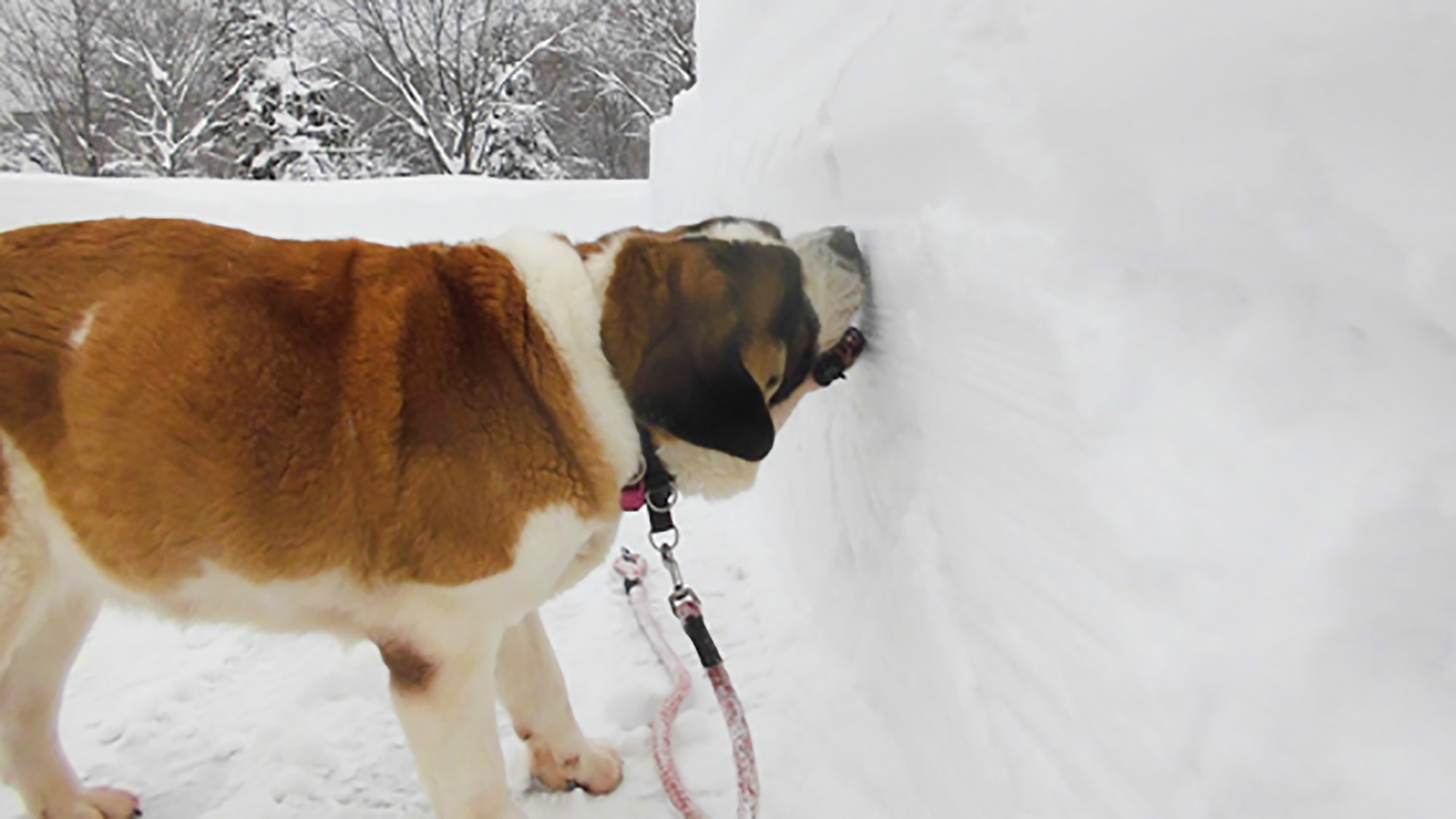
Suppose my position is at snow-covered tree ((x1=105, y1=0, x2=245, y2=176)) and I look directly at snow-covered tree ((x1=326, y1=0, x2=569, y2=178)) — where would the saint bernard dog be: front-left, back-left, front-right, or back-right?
front-right

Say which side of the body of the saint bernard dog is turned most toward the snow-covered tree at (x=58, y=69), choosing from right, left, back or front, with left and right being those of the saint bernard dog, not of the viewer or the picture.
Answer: left

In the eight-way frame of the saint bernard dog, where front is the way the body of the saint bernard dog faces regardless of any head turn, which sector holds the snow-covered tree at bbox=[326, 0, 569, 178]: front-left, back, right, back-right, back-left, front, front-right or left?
left

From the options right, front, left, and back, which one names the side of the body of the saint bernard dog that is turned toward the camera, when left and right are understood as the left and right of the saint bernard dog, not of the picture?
right

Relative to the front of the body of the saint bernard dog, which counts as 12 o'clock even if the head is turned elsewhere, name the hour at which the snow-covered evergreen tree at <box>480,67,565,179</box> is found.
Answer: The snow-covered evergreen tree is roughly at 9 o'clock from the saint bernard dog.

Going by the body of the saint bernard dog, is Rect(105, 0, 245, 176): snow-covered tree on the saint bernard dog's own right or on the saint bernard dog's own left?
on the saint bernard dog's own left

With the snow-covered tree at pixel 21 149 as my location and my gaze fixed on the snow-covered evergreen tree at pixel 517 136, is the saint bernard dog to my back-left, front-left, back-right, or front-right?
front-right
